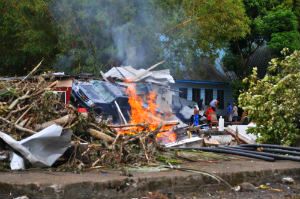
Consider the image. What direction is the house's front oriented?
toward the camera

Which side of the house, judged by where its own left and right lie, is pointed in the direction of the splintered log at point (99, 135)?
front

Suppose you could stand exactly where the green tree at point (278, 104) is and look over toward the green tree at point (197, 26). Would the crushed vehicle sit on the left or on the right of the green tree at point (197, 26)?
left

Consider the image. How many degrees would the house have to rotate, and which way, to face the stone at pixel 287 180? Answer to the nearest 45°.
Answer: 0° — it already faces it

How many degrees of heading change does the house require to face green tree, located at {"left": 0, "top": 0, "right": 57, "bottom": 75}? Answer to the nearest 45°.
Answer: approximately 45° to its right

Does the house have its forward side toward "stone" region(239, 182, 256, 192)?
yes

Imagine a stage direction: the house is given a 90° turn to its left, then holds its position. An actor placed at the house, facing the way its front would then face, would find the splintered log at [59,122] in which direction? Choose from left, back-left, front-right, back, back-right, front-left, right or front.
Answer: right
